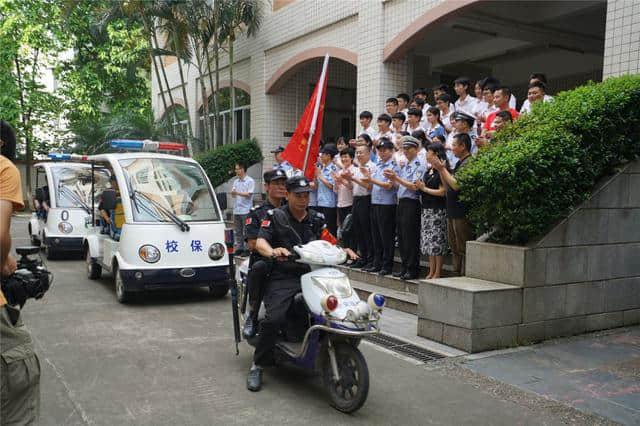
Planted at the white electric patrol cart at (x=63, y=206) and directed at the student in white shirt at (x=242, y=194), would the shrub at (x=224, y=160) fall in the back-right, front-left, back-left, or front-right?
front-left

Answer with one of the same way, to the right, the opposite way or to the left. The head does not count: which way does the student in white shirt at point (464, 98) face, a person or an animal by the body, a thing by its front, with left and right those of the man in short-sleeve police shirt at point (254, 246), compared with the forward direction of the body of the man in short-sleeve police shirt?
to the right

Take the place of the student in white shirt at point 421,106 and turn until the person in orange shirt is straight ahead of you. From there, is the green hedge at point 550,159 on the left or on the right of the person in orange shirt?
left

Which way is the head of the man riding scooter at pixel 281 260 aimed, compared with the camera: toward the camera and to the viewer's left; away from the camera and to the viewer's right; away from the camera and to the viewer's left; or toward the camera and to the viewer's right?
toward the camera and to the viewer's right

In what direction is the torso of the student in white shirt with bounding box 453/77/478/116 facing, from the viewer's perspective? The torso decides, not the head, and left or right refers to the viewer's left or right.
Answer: facing the viewer and to the left of the viewer

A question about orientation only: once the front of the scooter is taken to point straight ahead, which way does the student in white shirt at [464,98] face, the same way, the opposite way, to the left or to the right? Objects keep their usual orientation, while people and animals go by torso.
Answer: to the right

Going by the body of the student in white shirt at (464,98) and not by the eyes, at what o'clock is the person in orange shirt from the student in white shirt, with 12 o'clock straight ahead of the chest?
The person in orange shirt is roughly at 11 o'clock from the student in white shirt.

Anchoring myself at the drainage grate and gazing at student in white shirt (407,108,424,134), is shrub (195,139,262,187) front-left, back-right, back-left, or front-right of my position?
front-left

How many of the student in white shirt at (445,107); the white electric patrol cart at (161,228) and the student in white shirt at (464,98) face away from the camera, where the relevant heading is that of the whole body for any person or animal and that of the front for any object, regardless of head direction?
0

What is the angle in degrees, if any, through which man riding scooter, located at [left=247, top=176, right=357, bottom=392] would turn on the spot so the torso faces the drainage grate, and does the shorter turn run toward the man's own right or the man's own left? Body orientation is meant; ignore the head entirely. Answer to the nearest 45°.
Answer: approximately 90° to the man's own left

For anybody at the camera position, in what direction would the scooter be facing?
facing the viewer and to the right of the viewer

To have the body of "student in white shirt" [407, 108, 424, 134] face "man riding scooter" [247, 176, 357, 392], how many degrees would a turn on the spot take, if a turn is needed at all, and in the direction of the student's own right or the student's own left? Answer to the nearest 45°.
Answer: approximately 45° to the student's own left

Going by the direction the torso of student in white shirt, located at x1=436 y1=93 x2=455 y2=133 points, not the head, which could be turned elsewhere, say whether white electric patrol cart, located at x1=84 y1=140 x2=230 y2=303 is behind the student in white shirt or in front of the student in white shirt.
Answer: in front
